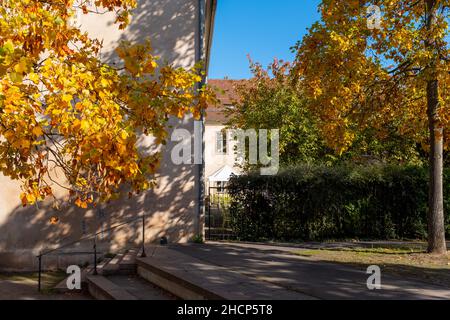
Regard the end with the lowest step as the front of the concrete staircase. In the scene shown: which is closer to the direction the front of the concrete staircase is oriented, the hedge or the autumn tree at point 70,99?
the autumn tree

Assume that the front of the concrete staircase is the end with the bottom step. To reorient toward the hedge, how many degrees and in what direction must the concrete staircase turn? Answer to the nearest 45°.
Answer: approximately 180°

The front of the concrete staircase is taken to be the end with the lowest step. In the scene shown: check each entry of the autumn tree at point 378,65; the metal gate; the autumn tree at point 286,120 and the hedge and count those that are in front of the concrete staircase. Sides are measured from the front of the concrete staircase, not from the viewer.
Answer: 0

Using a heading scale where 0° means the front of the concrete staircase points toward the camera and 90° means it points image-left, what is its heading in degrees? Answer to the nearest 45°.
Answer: approximately 45°

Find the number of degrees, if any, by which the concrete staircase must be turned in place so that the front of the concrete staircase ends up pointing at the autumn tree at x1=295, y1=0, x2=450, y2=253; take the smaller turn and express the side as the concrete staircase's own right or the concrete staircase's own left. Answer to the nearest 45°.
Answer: approximately 180°

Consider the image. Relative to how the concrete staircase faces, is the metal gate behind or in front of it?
behind

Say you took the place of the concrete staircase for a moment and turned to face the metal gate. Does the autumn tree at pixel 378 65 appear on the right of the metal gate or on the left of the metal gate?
right

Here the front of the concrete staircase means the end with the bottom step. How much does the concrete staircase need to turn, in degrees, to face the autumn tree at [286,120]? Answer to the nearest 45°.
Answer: approximately 135° to its right

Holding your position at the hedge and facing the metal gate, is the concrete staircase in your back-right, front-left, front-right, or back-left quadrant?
front-left
